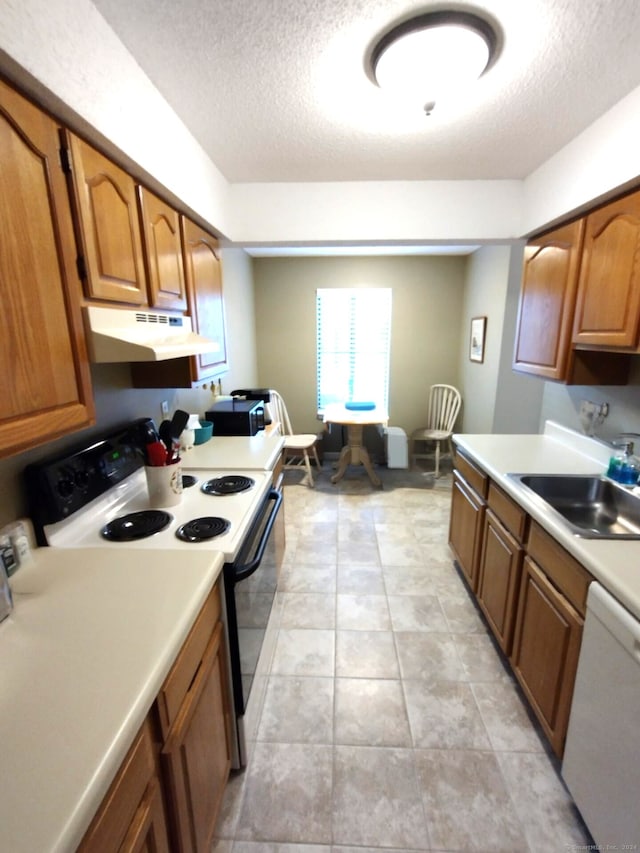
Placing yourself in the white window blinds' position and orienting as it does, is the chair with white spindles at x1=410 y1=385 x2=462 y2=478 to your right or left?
on your left

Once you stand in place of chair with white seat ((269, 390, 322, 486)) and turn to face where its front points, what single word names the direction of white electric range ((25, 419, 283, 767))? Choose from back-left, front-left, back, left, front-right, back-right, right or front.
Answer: front-right

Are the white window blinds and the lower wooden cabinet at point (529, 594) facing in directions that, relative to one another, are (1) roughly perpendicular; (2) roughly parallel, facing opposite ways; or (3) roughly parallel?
roughly perpendicular

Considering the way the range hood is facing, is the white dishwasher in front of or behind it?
in front

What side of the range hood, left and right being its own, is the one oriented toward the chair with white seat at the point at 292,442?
left

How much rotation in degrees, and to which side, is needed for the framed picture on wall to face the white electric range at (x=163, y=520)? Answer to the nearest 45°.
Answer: approximately 45° to its left

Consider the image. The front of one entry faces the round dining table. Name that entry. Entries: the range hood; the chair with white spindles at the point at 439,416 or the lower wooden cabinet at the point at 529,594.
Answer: the chair with white spindles

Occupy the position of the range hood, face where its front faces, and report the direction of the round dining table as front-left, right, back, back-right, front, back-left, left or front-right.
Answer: left

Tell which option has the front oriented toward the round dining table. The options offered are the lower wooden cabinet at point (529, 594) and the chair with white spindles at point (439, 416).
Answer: the chair with white spindles

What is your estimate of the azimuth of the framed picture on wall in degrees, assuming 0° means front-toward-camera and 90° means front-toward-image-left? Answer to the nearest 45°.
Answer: approximately 45°

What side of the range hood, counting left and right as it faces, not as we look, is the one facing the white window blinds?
left

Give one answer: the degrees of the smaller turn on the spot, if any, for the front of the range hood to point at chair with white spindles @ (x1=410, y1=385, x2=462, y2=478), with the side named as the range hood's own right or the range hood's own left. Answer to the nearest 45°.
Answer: approximately 90° to the range hood's own left

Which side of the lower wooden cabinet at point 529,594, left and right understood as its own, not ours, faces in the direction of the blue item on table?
right
